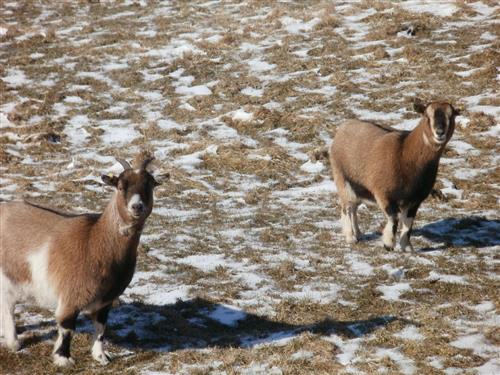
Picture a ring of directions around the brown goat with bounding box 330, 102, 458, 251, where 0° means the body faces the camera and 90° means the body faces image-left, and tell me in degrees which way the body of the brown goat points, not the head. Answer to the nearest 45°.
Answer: approximately 315°

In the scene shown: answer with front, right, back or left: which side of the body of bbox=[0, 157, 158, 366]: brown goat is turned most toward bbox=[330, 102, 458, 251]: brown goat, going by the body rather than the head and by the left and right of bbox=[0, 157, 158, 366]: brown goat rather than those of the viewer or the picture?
left

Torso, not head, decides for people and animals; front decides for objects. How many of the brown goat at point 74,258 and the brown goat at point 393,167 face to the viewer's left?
0

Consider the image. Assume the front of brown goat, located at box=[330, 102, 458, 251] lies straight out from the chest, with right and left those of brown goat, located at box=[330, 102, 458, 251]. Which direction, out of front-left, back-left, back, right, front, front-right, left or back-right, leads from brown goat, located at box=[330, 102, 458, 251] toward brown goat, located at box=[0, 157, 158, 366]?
right

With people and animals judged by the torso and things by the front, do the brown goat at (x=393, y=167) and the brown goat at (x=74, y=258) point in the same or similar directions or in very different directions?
same or similar directions

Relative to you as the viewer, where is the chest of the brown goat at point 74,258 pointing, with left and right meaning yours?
facing the viewer and to the right of the viewer
